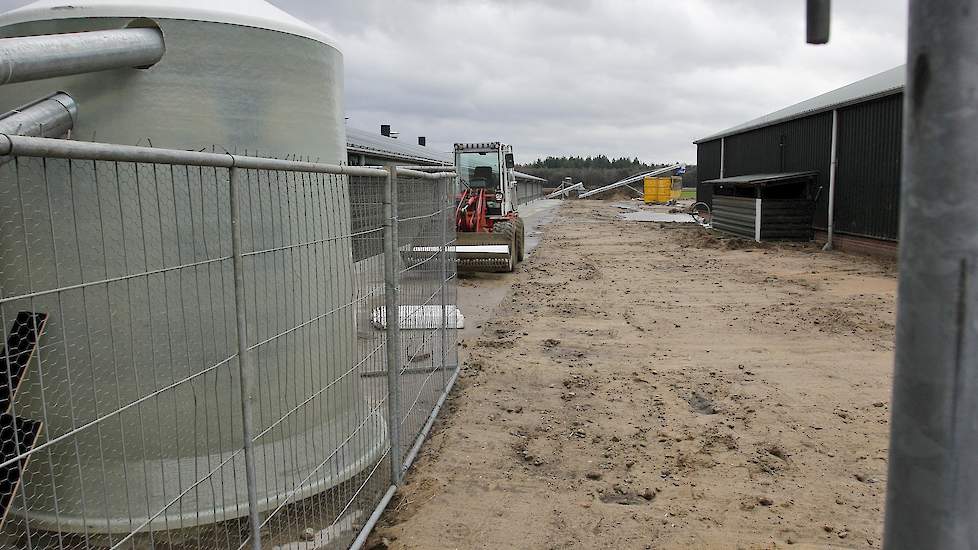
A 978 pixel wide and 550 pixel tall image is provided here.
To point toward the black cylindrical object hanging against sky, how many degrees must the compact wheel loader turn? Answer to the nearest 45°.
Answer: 0° — it already faces it

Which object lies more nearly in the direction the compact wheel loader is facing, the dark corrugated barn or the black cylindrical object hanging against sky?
the black cylindrical object hanging against sky

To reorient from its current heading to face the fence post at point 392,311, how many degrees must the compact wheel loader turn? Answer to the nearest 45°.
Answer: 0° — it already faces it

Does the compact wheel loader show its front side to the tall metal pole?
yes

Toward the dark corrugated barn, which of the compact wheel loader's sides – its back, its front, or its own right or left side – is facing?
left

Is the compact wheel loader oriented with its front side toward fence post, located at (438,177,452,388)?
yes

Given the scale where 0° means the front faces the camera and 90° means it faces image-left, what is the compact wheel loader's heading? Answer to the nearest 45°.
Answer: approximately 0°

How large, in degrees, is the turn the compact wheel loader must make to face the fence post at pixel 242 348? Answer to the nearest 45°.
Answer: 0° — it already faces it

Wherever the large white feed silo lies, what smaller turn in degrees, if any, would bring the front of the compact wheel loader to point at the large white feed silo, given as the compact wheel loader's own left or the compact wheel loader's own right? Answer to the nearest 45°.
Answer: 0° — it already faces it
